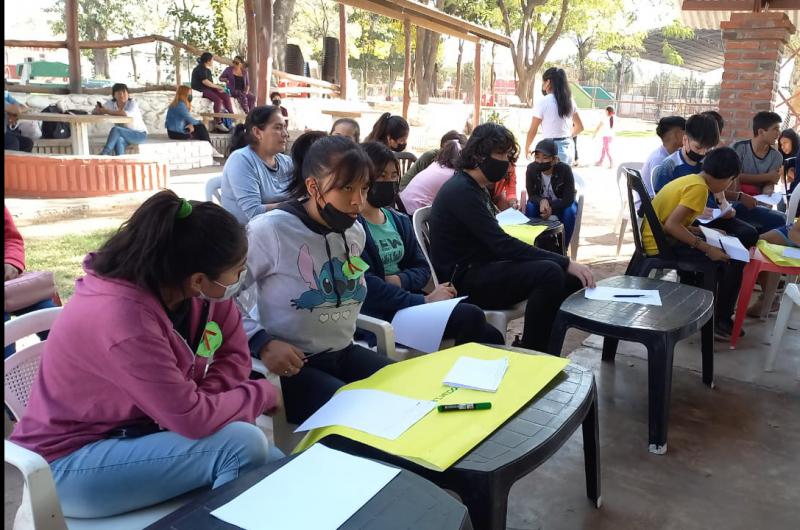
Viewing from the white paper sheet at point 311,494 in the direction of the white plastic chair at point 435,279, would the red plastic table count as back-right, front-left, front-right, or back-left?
front-right

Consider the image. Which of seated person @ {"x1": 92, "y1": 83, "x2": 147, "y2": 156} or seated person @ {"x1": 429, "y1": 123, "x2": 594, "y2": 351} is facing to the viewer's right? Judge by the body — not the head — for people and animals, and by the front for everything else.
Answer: seated person @ {"x1": 429, "y1": 123, "x2": 594, "y2": 351}

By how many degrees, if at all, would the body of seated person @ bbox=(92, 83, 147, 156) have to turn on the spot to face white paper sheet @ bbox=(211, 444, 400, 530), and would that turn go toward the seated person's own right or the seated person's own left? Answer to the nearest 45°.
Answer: approximately 45° to the seated person's own left

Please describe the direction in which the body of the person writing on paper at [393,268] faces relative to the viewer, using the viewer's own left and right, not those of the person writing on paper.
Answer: facing the viewer and to the right of the viewer

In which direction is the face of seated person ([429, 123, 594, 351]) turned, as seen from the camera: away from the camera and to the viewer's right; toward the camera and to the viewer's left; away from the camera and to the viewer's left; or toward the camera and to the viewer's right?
toward the camera and to the viewer's right

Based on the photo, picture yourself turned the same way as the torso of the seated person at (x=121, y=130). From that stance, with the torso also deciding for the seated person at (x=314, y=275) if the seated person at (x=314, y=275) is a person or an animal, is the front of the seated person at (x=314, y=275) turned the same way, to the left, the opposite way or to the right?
to the left
